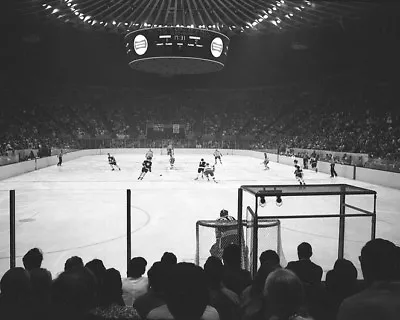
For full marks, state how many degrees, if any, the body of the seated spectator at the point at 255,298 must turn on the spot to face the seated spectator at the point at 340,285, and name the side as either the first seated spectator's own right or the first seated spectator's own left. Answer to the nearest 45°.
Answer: approximately 90° to the first seated spectator's own right

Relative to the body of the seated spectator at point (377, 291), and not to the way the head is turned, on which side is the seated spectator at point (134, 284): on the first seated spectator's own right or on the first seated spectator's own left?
on the first seated spectator's own left

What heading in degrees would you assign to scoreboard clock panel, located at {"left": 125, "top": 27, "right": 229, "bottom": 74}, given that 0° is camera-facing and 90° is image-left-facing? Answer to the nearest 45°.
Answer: approximately 0°

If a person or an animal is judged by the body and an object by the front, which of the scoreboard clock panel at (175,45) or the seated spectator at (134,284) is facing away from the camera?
the seated spectator

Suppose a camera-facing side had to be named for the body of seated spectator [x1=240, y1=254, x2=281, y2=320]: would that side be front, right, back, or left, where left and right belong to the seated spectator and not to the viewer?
back

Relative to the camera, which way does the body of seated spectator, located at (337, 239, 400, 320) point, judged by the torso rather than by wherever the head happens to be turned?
away from the camera

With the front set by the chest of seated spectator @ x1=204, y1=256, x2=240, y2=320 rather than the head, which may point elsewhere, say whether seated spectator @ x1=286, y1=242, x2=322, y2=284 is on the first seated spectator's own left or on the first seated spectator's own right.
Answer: on the first seated spectator's own right

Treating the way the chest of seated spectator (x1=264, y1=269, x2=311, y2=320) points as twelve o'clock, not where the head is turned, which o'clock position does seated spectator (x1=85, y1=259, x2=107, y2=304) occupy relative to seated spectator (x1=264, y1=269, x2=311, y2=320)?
seated spectator (x1=85, y1=259, x2=107, y2=304) is roughly at 10 o'clock from seated spectator (x1=264, y1=269, x2=311, y2=320).

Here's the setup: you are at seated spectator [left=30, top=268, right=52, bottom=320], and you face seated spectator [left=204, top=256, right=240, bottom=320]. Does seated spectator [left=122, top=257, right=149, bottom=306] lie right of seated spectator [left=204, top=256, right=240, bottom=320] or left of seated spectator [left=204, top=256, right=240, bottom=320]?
left

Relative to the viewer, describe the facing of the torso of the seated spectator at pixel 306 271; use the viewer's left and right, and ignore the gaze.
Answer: facing away from the viewer

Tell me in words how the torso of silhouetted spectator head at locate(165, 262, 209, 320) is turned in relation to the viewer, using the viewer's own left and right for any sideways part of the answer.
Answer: facing away from the viewer

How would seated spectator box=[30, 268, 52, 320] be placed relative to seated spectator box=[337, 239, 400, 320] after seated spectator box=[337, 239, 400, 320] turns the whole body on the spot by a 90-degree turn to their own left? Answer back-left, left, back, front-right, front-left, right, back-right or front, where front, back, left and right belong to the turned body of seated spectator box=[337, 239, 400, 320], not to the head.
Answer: front

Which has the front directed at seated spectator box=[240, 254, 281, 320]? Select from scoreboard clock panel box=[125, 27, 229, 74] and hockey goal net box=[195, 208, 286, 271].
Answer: the scoreboard clock panel

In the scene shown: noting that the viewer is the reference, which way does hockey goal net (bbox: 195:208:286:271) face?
facing away from the viewer

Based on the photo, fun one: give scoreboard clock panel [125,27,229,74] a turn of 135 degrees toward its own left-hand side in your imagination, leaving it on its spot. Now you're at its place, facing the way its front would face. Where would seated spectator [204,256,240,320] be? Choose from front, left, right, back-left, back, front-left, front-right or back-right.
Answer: back-right
